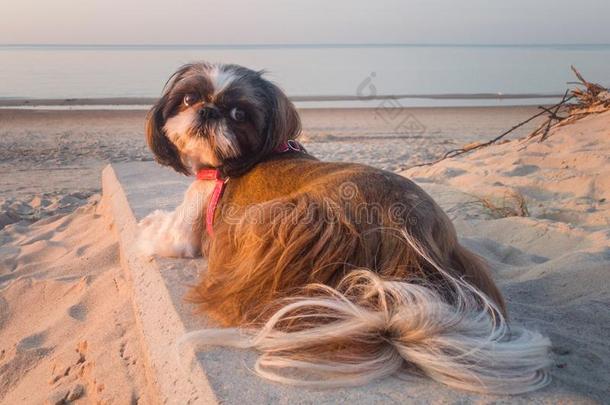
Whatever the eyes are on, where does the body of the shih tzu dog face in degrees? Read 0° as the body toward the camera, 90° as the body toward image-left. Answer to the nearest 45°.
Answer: approximately 135°
